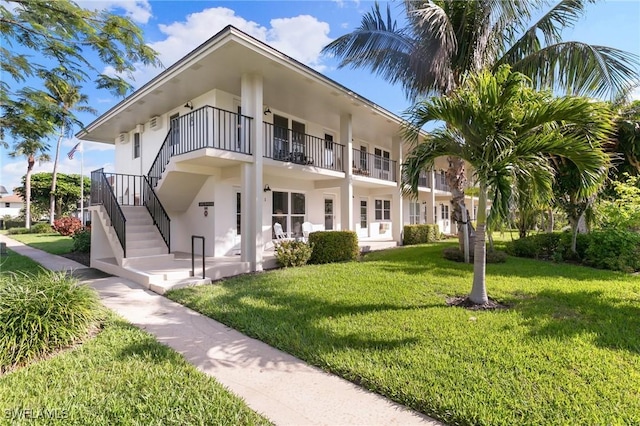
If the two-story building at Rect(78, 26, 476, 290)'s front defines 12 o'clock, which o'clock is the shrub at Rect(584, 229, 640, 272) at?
The shrub is roughly at 11 o'clock from the two-story building.

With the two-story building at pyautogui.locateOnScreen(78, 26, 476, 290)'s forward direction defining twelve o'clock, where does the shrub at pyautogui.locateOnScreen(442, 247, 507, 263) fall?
The shrub is roughly at 11 o'clock from the two-story building.

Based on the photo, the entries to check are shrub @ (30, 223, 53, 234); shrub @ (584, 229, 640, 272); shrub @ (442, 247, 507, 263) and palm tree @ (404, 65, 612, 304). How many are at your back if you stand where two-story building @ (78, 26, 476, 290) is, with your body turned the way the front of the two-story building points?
1

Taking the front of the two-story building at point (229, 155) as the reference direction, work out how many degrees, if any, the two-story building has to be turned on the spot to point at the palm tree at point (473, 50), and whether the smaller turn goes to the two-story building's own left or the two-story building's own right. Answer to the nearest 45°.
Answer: approximately 45° to the two-story building's own left

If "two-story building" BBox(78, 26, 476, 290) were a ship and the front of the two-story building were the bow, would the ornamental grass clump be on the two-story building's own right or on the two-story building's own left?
on the two-story building's own right

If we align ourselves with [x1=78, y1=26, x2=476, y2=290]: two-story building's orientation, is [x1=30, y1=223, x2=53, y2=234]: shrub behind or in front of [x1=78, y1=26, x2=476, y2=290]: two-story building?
behind

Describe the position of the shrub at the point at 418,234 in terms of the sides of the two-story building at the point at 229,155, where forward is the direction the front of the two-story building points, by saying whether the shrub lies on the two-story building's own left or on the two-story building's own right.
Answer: on the two-story building's own left

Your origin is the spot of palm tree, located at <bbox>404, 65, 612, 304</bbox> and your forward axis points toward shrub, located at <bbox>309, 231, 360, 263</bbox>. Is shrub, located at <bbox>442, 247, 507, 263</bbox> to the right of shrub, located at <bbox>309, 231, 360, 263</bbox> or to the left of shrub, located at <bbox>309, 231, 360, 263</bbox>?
right

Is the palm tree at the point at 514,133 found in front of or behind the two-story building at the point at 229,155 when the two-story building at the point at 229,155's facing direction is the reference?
in front

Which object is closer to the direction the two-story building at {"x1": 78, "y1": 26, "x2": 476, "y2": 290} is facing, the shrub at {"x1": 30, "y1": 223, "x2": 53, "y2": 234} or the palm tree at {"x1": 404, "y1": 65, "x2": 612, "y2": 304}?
the palm tree

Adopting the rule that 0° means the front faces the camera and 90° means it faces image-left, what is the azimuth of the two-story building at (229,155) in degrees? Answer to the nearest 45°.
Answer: approximately 315°
